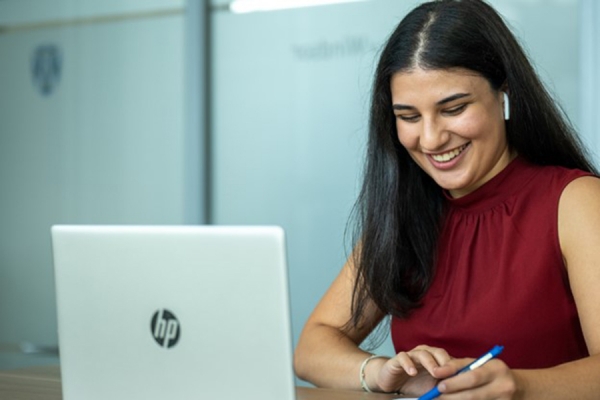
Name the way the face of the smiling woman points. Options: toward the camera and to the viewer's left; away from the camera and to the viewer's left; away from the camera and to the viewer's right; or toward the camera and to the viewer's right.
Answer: toward the camera and to the viewer's left

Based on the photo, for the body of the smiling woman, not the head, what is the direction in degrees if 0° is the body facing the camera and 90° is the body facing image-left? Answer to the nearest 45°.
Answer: approximately 45°

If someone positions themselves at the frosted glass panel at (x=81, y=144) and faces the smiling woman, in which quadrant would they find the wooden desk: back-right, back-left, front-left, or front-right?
front-right

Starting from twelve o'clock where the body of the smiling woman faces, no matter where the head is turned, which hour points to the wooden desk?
The wooden desk is roughly at 1 o'clock from the smiling woman.

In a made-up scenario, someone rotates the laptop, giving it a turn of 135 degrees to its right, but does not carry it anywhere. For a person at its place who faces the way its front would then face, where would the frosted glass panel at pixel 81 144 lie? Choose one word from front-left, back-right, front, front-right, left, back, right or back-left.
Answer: back-left

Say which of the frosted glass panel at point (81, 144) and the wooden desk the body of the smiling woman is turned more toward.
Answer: the wooden desk

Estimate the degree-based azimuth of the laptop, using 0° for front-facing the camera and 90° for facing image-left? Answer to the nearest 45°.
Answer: approximately 180°

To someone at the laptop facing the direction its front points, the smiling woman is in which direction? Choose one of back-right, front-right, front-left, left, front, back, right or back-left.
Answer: front-right

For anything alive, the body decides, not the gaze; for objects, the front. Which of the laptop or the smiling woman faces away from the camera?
the laptop

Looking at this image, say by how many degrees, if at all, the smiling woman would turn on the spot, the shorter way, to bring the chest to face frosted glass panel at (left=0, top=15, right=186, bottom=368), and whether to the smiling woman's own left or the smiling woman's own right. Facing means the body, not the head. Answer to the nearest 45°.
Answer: approximately 90° to the smiling woman's own right

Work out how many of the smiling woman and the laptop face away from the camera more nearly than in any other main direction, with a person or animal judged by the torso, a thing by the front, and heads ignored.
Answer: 1
